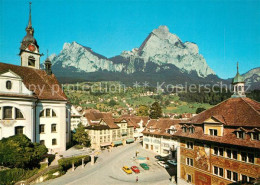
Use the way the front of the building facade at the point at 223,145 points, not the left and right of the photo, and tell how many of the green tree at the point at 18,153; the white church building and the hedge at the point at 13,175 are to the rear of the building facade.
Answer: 0

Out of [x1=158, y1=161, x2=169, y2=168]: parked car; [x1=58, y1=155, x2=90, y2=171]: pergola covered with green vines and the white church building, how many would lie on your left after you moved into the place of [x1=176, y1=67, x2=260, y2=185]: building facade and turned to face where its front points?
0

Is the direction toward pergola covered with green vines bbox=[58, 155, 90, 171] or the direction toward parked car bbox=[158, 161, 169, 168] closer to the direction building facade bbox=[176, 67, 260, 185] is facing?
the pergola covered with green vines

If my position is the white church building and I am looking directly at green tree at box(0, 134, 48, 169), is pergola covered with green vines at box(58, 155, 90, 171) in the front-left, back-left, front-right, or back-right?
front-left

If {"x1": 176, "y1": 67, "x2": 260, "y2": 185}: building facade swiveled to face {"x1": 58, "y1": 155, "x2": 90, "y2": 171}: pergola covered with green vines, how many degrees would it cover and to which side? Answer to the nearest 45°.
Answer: approximately 45° to its right

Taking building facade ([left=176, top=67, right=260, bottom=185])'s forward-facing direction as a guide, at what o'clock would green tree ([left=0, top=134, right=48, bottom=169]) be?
The green tree is roughly at 1 o'clock from the building facade.

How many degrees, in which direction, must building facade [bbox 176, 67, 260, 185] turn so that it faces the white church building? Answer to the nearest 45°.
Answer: approximately 45° to its right

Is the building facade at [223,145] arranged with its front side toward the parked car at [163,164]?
no

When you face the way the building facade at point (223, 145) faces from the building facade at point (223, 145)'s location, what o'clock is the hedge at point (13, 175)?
The hedge is roughly at 1 o'clock from the building facade.

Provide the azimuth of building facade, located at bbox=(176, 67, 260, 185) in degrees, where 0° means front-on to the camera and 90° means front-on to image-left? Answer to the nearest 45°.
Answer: approximately 45°
